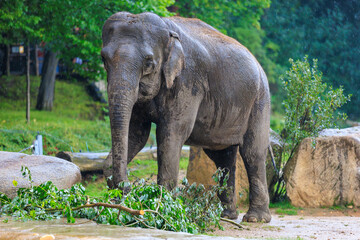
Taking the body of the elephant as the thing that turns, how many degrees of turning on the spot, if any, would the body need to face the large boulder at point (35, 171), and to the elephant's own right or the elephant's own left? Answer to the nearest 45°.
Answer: approximately 45° to the elephant's own right

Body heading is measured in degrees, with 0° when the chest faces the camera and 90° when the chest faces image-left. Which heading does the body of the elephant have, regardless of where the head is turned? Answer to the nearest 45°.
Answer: approximately 45°

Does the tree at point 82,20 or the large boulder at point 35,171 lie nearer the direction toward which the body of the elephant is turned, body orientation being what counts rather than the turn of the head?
the large boulder

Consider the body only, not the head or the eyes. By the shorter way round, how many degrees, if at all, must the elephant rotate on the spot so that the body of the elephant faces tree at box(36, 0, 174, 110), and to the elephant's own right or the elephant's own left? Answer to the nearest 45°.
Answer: approximately 135° to the elephant's own right

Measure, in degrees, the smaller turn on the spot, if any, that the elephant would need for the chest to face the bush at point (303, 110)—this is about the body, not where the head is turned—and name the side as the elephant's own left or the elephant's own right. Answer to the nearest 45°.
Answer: approximately 180°

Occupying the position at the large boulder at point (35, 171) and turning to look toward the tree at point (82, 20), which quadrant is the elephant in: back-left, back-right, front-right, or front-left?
back-right

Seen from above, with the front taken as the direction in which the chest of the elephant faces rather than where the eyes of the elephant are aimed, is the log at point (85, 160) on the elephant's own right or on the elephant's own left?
on the elephant's own right

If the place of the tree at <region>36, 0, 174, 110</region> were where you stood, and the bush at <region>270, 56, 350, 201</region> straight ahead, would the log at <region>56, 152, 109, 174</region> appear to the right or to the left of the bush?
right

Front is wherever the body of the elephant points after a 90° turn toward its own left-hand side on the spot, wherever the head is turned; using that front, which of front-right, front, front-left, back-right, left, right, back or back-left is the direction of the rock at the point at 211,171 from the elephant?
back-left

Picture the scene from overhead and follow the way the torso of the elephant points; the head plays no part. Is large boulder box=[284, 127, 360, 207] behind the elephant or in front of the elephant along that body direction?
behind
